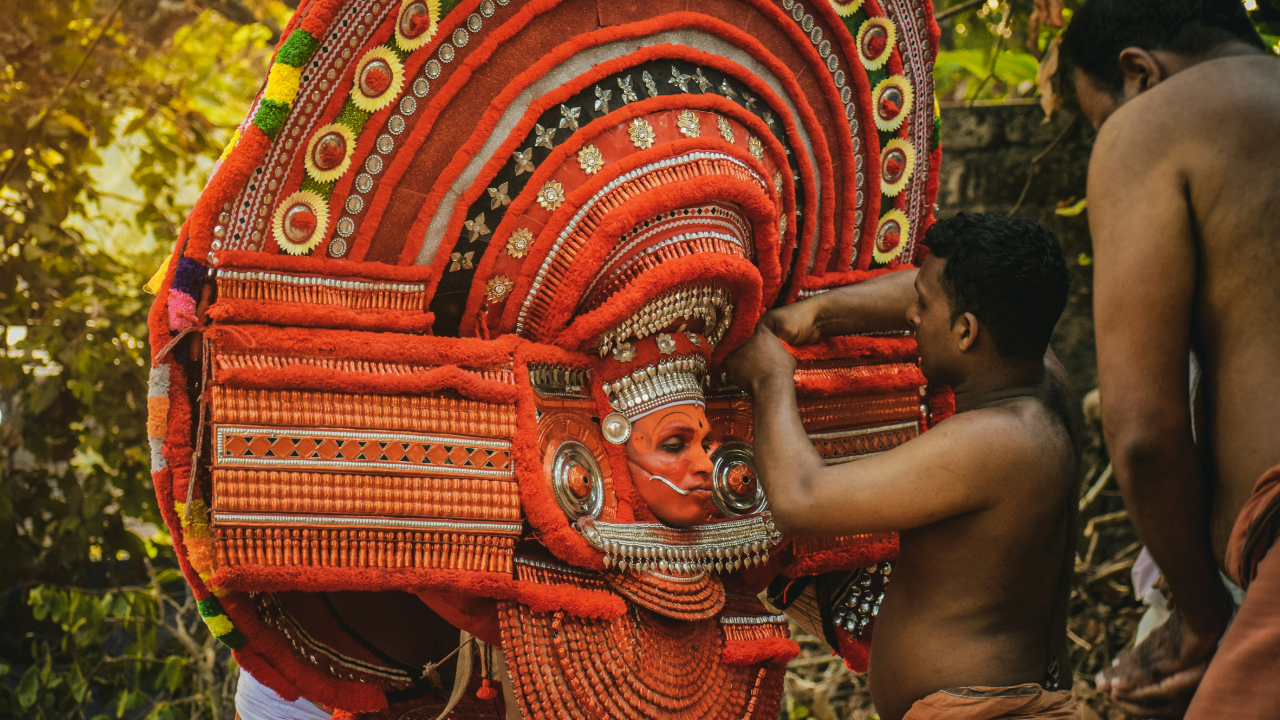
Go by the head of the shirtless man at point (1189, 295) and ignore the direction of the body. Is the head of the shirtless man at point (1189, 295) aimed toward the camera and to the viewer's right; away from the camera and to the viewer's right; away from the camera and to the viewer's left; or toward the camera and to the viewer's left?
away from the camera and to the viewer's left

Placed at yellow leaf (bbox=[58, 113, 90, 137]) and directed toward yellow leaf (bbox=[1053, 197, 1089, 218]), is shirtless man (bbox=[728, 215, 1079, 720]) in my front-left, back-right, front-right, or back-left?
front-right

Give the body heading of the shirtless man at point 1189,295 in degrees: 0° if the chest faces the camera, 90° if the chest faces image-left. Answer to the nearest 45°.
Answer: approximately 135°

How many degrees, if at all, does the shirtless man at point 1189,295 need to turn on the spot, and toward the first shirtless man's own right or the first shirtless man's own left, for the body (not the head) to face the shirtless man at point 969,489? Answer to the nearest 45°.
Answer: approximately 45° to the first shirtless man's own left

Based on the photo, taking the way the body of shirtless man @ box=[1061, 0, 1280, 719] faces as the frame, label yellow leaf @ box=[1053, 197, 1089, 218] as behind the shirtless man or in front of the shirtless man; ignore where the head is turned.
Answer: in front

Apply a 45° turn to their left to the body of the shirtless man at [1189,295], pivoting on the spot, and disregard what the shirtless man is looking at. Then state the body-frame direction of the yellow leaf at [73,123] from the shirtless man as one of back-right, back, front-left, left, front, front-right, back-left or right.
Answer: front
